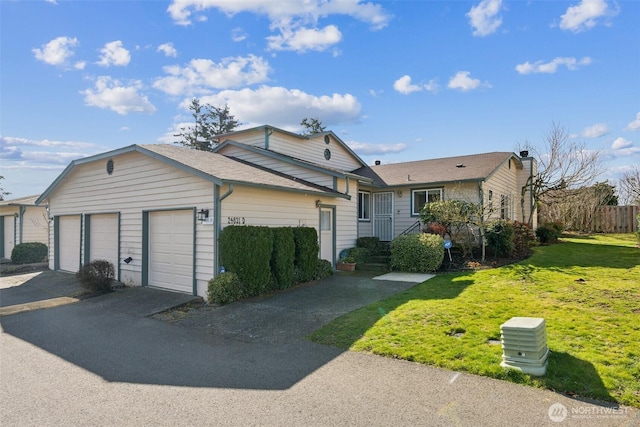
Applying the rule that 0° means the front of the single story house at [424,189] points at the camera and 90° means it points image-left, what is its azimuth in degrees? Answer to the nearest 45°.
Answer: approximately 45°

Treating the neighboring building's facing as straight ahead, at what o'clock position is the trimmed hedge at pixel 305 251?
The trimmed hedge is roughly at 10 o'clock from the neighboring building.

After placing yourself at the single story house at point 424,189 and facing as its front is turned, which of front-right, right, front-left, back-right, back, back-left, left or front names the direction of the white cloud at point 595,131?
back

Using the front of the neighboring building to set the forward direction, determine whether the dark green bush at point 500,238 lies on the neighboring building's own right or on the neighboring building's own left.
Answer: on the neighboring building's own left

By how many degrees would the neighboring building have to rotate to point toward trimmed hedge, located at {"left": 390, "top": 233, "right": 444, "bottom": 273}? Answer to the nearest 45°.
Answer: approximately 90° to its left

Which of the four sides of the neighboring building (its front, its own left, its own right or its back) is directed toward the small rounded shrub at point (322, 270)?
left

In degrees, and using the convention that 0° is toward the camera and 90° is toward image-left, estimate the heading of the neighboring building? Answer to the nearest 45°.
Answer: approximately 45°

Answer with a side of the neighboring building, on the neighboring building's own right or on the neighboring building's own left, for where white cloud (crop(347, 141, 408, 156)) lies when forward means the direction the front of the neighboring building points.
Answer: on the neighboring building's own left

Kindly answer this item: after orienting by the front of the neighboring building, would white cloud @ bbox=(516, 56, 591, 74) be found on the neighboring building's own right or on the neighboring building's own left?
on the neighboring building's own left

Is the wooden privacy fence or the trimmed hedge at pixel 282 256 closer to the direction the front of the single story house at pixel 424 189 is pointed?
the trimmed hedge
